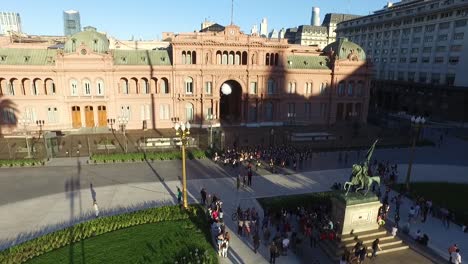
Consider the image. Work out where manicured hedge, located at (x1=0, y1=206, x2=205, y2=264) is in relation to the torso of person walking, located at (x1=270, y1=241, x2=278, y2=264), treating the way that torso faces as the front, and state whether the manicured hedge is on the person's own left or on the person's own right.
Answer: on the person's own left

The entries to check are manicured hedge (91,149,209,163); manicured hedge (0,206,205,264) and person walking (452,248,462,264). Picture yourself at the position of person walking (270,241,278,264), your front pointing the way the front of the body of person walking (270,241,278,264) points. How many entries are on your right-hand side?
1

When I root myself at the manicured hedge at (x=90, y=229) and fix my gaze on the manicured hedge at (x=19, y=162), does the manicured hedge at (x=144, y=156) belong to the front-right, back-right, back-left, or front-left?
front-right

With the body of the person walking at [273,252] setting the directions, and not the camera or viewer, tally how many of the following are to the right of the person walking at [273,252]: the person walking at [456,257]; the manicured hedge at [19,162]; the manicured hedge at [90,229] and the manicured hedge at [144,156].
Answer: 1

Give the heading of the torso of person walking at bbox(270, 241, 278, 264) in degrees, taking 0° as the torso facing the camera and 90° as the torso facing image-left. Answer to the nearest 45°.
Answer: approximately 180°

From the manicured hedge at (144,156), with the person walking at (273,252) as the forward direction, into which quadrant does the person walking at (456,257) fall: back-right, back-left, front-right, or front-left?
front-left

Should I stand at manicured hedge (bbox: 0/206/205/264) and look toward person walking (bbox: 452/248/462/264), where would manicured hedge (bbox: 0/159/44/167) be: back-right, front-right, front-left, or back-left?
back-left

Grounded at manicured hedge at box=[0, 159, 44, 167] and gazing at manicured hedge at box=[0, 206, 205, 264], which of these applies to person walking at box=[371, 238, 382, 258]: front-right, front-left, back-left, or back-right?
front-left

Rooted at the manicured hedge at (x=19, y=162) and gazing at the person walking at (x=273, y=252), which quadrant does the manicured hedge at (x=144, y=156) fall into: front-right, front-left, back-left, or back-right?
front-left

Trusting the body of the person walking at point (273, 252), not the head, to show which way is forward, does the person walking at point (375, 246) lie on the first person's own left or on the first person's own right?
on the first person's own right

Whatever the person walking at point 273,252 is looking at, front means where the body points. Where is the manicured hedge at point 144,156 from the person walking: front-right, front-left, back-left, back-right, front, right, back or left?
front-left
